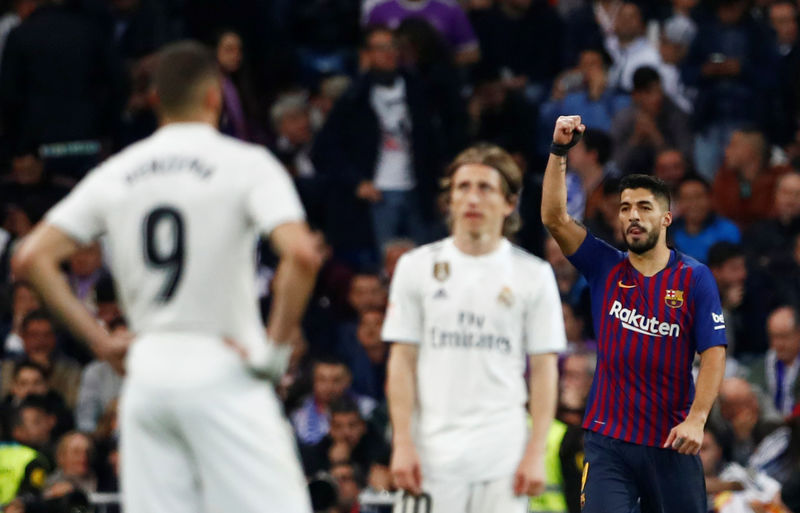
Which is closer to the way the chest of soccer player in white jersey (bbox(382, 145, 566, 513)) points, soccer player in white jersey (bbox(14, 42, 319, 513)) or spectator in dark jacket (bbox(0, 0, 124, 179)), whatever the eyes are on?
the soccer player in white jersey

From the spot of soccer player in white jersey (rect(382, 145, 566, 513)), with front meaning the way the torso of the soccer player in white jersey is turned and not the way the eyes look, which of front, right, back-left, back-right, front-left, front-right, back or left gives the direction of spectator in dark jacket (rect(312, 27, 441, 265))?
back

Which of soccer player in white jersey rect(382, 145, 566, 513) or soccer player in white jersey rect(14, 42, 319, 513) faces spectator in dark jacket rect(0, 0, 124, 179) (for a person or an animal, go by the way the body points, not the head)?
soccer player in white jersey rect(14, 42, 319, 513)

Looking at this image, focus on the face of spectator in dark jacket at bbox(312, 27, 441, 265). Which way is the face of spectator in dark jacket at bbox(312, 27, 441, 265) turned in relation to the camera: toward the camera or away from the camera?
toward the camera

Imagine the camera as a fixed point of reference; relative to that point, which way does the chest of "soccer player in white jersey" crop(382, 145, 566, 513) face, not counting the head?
toward the camera

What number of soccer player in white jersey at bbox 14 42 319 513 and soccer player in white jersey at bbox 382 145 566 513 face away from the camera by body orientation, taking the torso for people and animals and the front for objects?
1

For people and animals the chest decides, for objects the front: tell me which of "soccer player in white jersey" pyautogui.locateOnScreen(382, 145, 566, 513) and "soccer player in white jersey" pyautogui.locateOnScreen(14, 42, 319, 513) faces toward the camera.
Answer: "soccer player in white jersey" pyautogui.locateOnScreen(382, 145, 566, 513)

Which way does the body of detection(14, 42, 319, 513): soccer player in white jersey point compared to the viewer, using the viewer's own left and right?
facing away from the viewer

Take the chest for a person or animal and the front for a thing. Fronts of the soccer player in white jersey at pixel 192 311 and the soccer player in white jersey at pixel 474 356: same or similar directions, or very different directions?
very different directions

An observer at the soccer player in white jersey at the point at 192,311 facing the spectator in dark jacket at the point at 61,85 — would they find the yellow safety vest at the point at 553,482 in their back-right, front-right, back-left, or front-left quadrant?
front-right

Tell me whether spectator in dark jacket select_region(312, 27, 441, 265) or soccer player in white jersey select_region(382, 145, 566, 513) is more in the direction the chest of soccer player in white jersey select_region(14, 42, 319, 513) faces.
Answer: the spectator in dark jacket

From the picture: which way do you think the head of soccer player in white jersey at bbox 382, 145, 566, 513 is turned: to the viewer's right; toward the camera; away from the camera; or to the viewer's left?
toward the camera

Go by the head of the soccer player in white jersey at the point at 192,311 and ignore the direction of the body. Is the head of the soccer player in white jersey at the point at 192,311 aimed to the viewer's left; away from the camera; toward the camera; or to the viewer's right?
away from the camera
